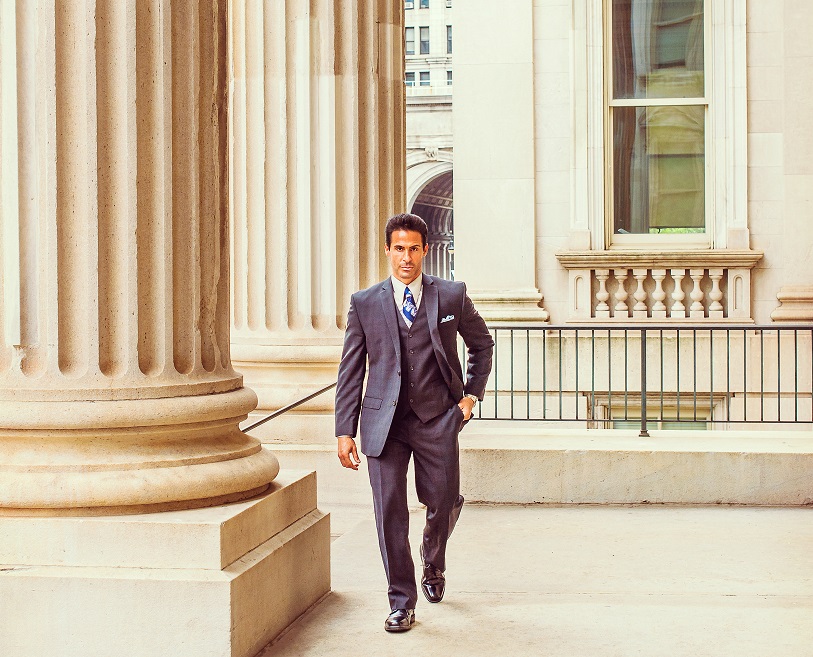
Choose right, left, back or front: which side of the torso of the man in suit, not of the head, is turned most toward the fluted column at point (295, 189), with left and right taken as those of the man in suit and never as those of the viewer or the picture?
back

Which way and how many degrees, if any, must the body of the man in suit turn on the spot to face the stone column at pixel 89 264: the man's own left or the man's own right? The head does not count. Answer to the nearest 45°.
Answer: approximately 45° to the man's own right

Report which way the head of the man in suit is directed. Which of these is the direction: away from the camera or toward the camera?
toward the camera

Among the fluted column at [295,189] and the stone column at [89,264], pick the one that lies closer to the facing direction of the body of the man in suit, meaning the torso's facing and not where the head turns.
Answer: the stone column

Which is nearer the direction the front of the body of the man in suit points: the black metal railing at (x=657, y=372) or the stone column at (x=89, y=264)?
the stone column

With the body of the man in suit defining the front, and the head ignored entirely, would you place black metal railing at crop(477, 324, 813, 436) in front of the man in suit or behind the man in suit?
behind

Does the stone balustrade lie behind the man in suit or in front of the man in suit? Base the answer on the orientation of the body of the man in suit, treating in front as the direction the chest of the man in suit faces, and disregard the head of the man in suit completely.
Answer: behind

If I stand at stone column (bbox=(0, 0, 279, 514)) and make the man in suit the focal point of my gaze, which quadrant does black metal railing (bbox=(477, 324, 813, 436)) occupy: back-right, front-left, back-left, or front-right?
front-left

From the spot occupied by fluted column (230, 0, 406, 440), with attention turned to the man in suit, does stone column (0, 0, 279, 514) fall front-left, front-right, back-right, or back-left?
front-right

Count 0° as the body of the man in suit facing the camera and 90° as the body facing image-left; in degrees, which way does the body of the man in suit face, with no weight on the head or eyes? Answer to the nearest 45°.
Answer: approximately 0°
